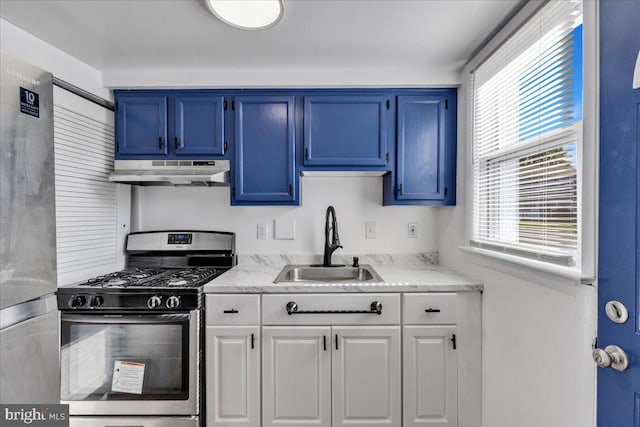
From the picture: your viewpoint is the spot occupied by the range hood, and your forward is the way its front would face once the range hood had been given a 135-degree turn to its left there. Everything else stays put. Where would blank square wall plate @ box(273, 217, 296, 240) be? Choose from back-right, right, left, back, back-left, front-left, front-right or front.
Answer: front-right

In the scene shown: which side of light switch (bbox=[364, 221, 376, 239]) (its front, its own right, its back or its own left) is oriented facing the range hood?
right

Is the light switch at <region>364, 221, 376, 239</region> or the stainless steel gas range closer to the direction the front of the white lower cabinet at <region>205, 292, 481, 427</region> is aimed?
the stainless steel gas range

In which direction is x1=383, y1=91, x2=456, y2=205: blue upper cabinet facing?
toward the camera

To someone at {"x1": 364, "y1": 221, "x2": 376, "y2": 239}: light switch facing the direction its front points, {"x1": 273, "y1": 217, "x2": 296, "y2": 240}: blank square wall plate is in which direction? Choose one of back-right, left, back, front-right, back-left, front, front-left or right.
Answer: right

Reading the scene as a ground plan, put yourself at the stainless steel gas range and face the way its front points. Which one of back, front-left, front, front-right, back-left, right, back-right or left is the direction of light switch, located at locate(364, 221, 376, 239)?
left

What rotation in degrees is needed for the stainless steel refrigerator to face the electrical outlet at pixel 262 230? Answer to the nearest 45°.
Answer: approximately 45° to its left

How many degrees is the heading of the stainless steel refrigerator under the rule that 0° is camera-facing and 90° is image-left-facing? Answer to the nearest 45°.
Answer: approximately 315°

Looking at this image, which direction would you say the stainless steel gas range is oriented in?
toward the camera
